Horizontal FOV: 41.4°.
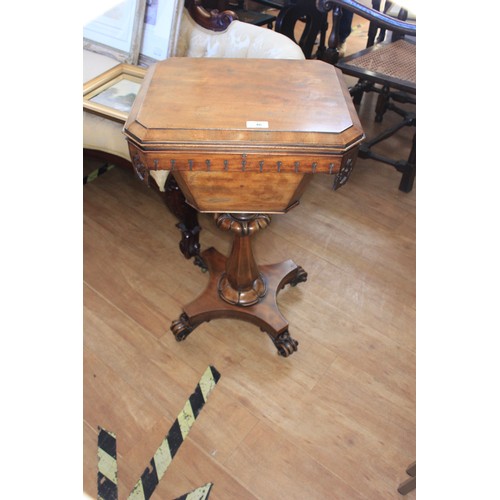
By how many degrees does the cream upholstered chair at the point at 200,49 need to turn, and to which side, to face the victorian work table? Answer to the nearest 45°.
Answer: approximately 45° to its left

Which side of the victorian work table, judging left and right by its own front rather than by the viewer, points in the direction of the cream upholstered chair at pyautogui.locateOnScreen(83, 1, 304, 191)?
back

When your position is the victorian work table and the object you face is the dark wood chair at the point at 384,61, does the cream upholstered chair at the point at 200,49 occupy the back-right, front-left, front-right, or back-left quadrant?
front-left

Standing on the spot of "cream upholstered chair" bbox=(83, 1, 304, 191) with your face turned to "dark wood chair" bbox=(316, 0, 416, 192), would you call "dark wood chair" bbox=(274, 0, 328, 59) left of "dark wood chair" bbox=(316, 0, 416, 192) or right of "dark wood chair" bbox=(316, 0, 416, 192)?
left

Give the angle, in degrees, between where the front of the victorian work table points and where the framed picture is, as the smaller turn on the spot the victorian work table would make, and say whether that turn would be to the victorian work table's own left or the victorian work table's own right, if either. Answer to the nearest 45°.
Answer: approximately 135° to the victorian work table's own right

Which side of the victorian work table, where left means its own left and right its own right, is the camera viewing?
front

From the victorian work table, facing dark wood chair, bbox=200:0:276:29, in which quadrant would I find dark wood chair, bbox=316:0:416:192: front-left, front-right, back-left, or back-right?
front-right

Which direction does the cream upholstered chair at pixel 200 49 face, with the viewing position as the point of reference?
facing the viewer and to the left of the viewer

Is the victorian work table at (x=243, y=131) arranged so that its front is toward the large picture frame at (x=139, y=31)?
no
